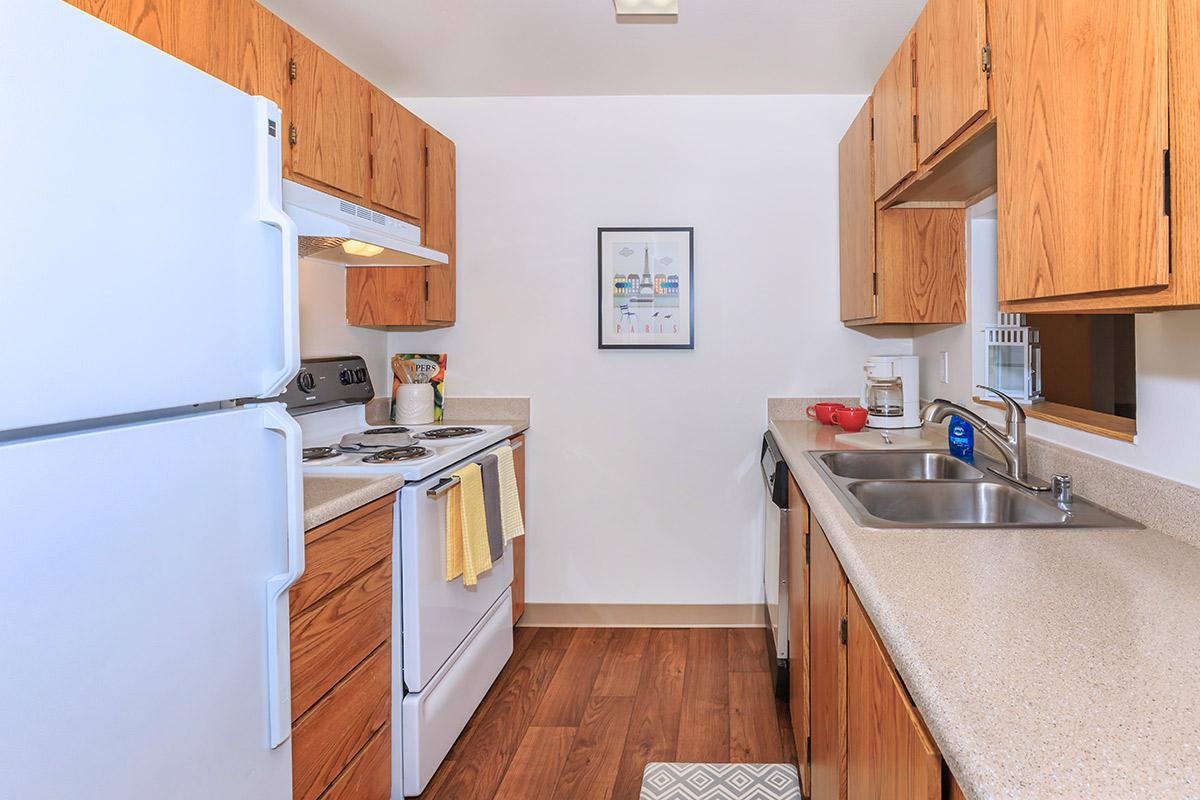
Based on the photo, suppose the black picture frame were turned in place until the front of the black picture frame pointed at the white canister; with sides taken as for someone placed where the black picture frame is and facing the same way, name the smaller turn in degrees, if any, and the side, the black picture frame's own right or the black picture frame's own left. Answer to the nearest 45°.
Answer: approximately 90° to the black picture frame's own right

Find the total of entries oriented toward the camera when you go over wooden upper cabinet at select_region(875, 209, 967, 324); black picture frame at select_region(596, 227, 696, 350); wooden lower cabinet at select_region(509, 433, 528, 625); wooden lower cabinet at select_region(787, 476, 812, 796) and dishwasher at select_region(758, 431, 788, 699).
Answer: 1

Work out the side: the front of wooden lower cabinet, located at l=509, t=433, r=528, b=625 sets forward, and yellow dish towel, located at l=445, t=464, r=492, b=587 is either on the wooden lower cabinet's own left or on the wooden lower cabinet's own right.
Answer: on the wooden lower cabinet's own right

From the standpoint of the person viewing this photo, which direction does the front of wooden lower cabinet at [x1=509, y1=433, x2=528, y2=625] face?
facing to the right of the viewer

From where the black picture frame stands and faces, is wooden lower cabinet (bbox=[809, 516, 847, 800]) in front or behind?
in front

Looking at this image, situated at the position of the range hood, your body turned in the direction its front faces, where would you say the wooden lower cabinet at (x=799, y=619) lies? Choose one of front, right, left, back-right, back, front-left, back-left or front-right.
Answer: front-left

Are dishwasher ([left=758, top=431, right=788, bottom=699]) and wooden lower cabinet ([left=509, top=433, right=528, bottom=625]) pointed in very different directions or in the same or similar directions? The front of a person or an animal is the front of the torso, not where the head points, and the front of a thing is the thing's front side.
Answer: very different directions

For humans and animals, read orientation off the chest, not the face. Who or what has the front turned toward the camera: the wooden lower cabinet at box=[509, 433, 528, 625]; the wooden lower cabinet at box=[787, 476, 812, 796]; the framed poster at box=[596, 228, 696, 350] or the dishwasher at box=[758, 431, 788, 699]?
the framed poster

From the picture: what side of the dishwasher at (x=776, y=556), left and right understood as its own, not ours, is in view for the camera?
left

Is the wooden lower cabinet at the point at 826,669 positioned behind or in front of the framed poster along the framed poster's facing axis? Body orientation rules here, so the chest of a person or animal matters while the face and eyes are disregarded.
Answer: in front

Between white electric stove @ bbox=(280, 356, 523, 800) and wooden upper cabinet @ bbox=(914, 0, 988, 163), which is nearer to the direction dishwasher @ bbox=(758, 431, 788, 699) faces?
the white electric stove

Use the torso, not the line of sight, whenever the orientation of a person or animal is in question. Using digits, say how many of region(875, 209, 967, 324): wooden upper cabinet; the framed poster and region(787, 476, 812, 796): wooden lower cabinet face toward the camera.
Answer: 1

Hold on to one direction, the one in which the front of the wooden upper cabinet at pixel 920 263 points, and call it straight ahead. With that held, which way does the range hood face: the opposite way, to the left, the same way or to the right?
the opposite way

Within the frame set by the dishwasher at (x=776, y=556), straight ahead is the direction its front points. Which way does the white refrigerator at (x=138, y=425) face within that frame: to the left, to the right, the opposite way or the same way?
the opposite way

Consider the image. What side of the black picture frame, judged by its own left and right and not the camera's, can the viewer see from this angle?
front

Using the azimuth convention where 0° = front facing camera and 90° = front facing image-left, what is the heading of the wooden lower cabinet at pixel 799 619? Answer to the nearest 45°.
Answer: approximately 90°

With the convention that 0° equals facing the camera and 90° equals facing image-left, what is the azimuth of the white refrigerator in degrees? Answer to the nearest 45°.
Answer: approximately 315°

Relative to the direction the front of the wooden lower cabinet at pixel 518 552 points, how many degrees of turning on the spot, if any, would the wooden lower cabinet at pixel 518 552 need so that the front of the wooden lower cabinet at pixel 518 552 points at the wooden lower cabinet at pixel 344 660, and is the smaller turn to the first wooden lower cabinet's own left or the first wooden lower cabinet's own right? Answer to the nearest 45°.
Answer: approximately 90° to the first wooden lower cabinet's own right

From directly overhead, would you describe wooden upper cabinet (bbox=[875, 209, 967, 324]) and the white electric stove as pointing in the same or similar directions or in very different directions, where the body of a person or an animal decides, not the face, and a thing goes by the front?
very different directions
